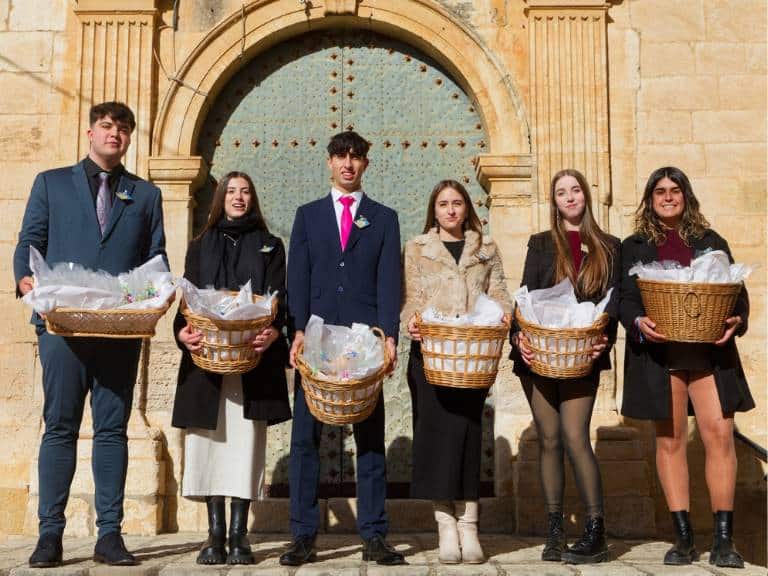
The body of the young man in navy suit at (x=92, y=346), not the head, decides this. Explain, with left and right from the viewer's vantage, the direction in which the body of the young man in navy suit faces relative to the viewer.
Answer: facing the viewer

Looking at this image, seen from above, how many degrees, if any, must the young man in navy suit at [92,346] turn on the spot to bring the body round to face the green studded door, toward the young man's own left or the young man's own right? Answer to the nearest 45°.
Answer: approximately 135° to the young man's own left

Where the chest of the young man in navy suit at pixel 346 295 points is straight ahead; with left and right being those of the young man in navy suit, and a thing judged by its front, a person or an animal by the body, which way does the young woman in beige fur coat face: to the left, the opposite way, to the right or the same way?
the same way

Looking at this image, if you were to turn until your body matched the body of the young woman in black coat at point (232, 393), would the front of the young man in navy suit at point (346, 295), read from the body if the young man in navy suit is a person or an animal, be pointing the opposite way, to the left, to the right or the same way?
the same way

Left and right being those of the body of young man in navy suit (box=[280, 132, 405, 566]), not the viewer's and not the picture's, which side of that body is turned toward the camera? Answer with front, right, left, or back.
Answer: front

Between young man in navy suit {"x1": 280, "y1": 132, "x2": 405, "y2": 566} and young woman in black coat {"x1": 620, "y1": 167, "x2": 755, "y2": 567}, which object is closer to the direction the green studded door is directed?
the young man in navy suit

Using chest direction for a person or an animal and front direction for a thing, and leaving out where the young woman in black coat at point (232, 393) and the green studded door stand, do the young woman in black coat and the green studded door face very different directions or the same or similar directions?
same or similar directions

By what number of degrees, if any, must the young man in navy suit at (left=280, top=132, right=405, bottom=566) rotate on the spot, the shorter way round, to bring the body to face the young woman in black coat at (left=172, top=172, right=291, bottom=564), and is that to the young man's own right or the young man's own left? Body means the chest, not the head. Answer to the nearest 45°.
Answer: approximately 90° to the young man's own right

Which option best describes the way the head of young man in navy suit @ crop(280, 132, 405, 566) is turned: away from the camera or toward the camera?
toward the camera

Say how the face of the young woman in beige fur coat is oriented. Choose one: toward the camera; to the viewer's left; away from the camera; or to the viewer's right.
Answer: toward the camera

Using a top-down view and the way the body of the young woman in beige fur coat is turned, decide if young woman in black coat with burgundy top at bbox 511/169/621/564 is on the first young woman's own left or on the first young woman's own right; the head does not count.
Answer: on the first young woman's own left

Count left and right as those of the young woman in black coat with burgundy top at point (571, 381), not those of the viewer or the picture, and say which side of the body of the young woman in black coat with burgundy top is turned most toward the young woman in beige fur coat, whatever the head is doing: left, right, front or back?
right

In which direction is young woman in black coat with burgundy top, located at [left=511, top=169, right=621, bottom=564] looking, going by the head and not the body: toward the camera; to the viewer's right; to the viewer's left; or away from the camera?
toward the camera

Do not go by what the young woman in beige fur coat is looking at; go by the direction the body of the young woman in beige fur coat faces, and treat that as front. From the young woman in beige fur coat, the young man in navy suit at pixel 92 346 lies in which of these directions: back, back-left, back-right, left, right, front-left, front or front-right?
right

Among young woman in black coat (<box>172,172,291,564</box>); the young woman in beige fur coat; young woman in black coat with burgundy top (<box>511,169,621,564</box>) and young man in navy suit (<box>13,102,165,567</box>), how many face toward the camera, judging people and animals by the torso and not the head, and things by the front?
4

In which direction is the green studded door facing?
toward the camera

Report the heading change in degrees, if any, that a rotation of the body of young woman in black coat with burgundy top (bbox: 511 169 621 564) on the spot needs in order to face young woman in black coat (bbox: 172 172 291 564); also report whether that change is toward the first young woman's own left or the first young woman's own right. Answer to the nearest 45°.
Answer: approximately 90° to the first young woman's own right

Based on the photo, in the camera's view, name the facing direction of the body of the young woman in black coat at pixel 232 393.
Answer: toward the camera

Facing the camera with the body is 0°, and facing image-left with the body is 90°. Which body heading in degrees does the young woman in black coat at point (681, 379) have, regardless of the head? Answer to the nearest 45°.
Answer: approximately 0°
